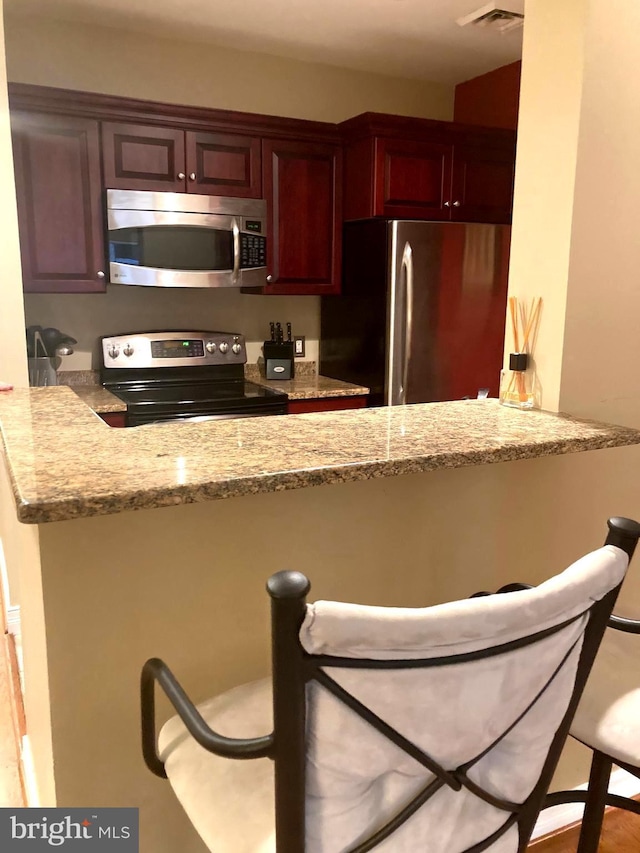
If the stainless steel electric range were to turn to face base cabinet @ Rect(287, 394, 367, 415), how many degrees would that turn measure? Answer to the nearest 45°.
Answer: approximately 45° to its left

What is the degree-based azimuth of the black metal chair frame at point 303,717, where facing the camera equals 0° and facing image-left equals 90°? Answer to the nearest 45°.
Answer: approximately 135°

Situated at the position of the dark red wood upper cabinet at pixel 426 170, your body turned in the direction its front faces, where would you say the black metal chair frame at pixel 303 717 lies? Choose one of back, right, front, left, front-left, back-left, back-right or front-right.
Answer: front-right

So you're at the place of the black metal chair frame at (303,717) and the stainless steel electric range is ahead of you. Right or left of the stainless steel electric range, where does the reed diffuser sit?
right

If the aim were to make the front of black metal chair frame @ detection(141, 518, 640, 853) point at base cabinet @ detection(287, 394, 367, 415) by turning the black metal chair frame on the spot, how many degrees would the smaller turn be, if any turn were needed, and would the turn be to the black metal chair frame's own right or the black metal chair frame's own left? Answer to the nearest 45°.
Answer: approximately 45° to the black metal chair frame's own right

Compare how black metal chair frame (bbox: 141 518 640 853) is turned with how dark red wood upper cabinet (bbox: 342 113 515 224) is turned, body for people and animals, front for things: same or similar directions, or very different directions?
very different directions

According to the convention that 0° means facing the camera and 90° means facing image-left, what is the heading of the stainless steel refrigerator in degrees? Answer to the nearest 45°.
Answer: approximately 315°

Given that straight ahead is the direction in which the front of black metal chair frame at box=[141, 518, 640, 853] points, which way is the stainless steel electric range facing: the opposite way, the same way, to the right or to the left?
the opposite way

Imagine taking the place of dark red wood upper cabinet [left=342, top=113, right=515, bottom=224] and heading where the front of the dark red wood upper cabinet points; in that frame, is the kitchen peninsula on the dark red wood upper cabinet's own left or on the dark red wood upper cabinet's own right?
on the dark red wood upper cabinet's own right

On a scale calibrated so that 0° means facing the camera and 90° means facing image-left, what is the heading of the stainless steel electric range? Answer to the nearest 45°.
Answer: approximately 315°

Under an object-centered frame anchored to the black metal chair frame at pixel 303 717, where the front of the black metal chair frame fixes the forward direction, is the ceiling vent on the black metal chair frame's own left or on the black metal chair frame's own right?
on the black metal chair frame's own right
